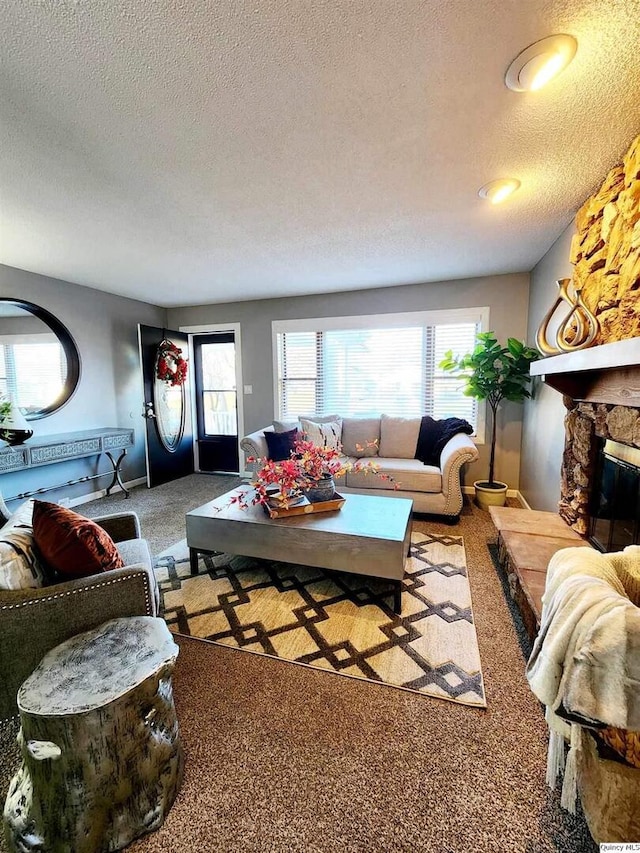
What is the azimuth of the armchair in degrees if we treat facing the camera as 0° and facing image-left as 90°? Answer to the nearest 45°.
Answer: approximately 270°

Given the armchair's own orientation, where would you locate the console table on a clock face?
The console table is roughly at 9 o'clock from the armchair.

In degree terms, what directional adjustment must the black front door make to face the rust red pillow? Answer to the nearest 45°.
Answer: approximately 45° to its right

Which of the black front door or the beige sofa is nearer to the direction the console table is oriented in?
the beige sofa

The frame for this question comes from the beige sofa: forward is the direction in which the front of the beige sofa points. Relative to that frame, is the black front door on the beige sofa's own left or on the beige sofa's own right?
on the beige sofa's own right

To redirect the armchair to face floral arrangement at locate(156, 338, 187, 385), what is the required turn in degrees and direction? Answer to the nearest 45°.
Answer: approximately 90° to its left

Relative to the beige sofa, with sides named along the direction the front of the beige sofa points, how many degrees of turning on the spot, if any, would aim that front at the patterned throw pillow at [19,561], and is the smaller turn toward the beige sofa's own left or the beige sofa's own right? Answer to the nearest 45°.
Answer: approximately 45° to the beige sofa's own right

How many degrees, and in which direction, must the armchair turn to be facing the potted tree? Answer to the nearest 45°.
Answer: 0° — it already faces it
